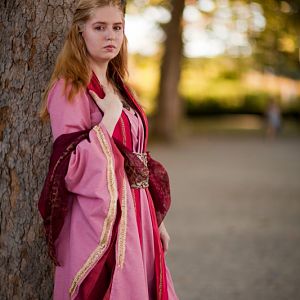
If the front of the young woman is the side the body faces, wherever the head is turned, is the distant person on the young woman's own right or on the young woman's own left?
on the young woman's own left

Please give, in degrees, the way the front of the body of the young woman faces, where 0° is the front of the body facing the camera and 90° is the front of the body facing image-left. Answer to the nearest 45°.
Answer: approximately 315°

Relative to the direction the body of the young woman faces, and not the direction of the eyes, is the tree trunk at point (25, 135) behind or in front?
behind
